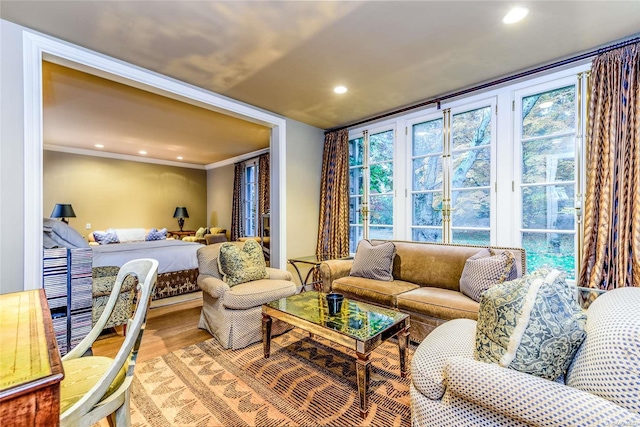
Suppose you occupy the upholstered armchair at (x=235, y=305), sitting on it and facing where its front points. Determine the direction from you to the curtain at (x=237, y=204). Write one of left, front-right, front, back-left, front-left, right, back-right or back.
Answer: back-left

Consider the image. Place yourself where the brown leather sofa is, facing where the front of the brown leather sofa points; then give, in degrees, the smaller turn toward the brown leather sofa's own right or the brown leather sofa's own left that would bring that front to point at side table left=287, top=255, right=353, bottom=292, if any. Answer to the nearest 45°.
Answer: approximately 90° to the brown leather sofa's own right

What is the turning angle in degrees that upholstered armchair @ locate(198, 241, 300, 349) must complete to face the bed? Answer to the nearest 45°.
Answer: approximately 180°

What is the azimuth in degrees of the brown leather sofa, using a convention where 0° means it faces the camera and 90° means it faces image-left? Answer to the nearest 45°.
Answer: approximately 45°
